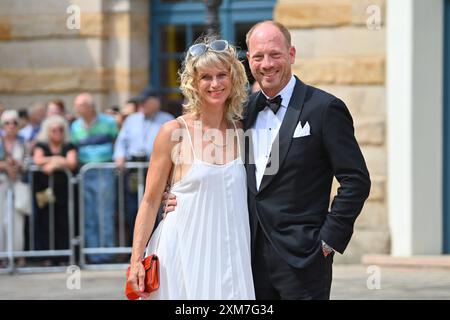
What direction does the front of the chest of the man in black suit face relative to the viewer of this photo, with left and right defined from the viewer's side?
facing the viewer and to the left of the viewer

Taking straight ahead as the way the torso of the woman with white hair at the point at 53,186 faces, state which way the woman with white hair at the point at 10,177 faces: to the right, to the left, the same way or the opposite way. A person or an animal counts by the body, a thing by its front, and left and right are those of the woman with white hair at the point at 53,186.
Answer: the same way

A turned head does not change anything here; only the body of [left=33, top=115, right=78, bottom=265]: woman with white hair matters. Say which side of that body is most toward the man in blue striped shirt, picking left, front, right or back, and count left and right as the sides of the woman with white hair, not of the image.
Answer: left

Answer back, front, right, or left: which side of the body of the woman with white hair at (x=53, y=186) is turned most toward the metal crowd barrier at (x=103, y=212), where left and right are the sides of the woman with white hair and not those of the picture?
left

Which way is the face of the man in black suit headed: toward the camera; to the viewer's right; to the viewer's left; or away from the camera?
toward the camera

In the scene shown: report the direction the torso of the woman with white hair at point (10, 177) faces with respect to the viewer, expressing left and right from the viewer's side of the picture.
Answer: facing the viewer

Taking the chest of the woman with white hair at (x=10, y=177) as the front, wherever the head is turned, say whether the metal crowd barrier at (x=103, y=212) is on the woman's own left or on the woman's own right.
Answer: on the woman's own left

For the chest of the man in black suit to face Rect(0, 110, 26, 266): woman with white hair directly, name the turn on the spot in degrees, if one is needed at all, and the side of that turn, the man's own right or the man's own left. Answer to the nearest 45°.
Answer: approximately 90° to the man's own right

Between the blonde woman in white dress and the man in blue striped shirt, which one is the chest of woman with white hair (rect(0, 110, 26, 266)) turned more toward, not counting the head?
the blonde woman in white dress

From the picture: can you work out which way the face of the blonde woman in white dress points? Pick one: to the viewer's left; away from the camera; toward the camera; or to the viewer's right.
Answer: toward the camera

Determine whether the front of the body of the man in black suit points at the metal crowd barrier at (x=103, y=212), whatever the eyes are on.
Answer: no

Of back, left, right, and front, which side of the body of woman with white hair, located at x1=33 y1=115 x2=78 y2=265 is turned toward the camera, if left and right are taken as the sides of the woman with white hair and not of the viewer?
front

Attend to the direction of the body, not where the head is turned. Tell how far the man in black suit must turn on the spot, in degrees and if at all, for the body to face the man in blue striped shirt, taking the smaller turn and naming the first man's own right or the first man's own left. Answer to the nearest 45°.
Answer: approximately 135° to the first man's own right

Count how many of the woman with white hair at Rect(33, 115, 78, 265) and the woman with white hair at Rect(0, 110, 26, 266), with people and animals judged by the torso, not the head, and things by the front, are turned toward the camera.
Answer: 2
